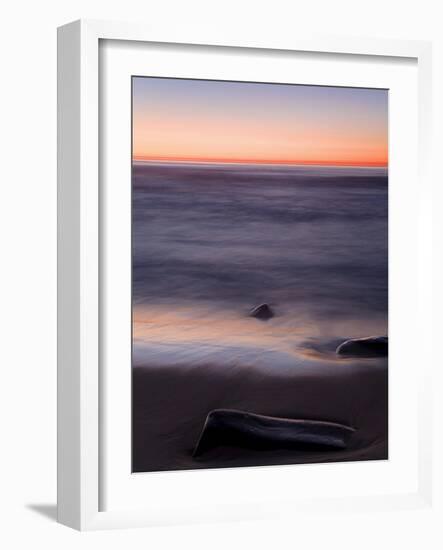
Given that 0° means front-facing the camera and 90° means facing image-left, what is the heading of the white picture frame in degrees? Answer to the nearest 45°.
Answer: approximately 315°
